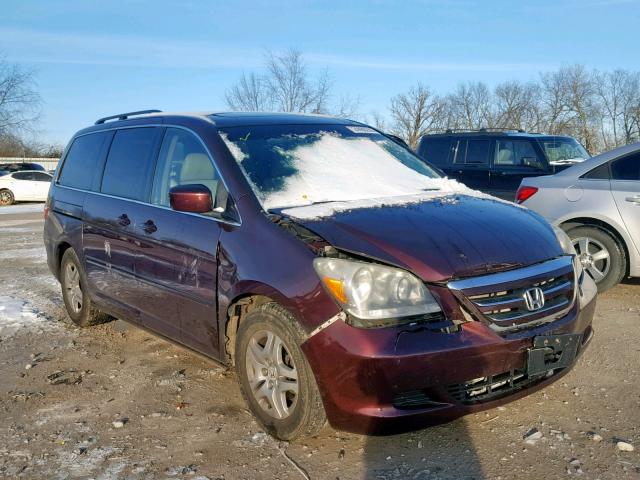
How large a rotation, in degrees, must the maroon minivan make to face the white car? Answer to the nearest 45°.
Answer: approximately 180°

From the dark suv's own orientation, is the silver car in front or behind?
in front

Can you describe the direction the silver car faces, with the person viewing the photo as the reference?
facing to the right of the viewer

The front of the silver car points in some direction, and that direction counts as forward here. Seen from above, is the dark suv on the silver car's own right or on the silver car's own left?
on the silver car's own left

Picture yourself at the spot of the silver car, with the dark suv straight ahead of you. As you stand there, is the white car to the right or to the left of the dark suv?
left

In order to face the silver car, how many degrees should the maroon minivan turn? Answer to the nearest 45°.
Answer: approximately 90° to its left

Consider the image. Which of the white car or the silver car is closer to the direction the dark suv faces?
the silver car

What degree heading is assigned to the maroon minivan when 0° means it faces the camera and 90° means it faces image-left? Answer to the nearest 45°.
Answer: approximately 315°

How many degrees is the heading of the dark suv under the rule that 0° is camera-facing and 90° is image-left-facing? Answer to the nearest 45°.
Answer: approximately 315°

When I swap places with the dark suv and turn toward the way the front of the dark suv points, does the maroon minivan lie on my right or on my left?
on my right

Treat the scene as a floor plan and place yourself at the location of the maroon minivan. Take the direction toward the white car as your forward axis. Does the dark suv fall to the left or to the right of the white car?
right

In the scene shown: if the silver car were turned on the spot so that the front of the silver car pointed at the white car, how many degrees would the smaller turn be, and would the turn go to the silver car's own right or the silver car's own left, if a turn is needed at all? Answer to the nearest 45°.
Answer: approximately 135° to the silver car's own left

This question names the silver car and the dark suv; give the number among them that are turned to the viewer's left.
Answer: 0

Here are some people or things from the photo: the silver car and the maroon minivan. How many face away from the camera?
0
